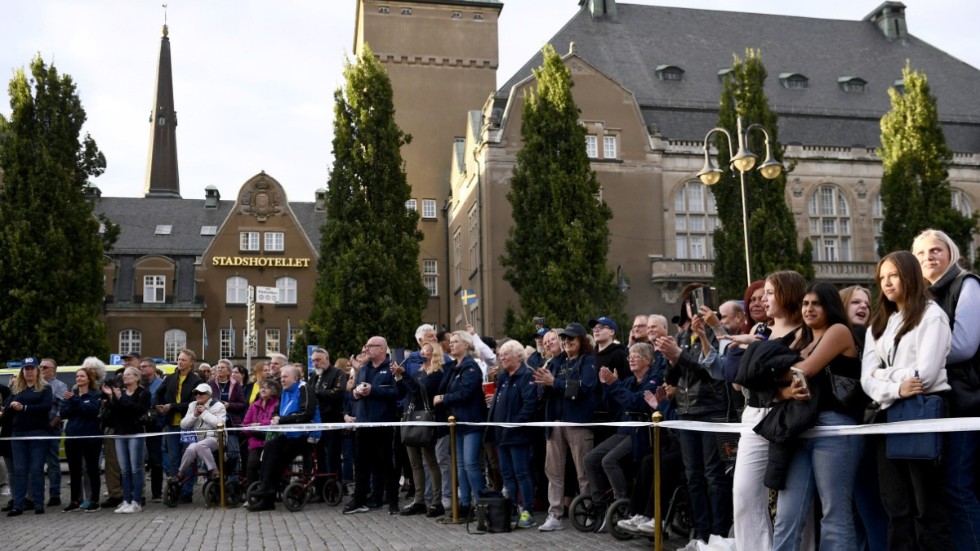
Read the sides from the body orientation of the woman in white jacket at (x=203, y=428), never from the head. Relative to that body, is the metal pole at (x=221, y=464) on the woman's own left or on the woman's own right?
on the woman's own left

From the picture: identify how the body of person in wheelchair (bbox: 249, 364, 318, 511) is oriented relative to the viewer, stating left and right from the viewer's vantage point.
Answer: facing the viewer and to the left of the viewer

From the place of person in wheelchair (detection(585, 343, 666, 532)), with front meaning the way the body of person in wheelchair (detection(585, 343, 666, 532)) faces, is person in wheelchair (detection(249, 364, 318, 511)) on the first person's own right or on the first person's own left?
on the first person's own right

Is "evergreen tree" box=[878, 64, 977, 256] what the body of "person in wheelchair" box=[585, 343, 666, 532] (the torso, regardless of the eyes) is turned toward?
no

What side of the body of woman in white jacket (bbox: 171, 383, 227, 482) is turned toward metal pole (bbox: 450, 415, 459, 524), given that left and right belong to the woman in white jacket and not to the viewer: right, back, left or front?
left

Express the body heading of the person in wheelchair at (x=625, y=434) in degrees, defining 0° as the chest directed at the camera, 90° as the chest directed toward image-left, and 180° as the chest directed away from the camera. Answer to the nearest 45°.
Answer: approximately 45°

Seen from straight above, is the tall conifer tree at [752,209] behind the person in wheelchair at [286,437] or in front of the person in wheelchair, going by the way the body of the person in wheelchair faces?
behind

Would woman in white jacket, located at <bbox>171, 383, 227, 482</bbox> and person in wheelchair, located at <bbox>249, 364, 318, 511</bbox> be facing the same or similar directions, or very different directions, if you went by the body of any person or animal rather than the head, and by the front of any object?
same or similar directions

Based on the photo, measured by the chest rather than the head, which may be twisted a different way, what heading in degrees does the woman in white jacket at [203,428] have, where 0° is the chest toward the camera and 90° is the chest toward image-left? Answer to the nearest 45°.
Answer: approximately 45°

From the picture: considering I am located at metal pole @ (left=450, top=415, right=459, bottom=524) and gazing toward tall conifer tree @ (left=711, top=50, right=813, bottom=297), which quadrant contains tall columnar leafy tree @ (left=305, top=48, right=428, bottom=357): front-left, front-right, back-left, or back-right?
front-left

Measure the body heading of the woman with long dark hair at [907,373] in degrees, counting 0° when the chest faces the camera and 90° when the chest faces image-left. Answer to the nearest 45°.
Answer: approximately 45°

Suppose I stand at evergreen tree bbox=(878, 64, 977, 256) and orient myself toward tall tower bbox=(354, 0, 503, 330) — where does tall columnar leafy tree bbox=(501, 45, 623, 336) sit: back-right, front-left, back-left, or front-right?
front-left

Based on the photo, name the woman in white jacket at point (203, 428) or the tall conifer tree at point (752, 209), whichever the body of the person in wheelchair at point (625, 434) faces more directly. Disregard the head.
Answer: the woman in white jacket

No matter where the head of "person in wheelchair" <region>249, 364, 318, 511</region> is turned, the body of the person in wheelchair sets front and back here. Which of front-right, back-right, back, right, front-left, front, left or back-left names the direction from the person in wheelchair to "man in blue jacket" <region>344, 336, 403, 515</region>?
left

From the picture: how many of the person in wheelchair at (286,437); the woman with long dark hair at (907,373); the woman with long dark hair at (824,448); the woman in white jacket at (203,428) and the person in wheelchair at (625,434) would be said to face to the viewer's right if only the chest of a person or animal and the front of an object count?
0

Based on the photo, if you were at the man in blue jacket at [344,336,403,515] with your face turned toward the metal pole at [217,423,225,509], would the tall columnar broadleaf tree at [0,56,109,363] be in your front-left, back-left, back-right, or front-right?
front-right

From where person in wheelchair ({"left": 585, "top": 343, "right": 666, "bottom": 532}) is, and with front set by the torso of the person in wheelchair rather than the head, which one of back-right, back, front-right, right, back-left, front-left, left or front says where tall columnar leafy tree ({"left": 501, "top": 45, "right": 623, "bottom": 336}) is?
back-right

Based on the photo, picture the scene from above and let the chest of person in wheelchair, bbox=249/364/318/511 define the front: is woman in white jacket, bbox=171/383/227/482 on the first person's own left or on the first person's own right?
on the first person's own right

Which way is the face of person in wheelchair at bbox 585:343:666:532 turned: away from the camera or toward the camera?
toward the camera
